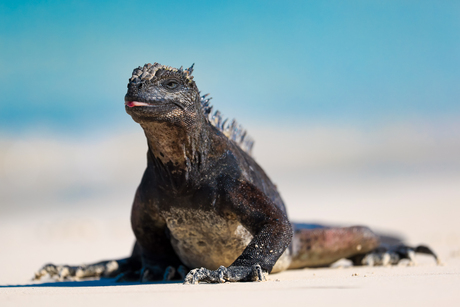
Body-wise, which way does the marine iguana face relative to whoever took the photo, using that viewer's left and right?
facing the viewer and to the left of the viewer
